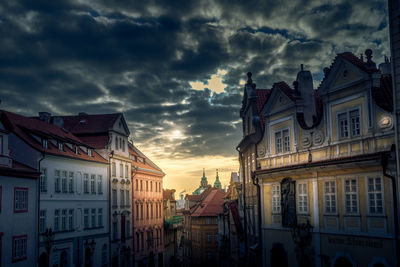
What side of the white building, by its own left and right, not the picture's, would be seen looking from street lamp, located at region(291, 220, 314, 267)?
front

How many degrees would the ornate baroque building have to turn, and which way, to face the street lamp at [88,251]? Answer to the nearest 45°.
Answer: approximately 90° to its right

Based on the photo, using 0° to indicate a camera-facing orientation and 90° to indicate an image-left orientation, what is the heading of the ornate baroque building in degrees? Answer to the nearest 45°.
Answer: approximately 45°

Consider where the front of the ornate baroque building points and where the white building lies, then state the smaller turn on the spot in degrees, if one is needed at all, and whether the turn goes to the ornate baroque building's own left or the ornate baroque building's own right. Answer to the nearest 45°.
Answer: approximately 90° to the ornate baroque building's own right

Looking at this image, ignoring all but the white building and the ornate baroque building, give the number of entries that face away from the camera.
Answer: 0

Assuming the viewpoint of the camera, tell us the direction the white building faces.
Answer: facing the viewer and to the right of the viewer

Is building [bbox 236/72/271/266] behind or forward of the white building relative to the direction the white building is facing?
forward
